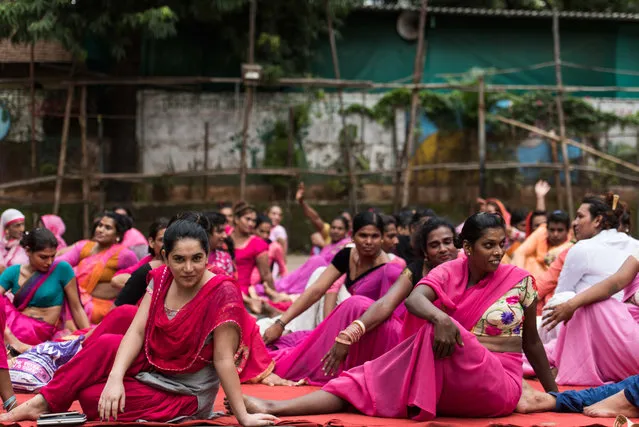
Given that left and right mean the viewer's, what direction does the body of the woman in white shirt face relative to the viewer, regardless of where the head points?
facing away from the viewer and to the left of the viewer

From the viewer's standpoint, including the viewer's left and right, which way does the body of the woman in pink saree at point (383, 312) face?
facing the viewer and to the left of the viewer

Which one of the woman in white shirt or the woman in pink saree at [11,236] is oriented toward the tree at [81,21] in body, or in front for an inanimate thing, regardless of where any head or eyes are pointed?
the woman in white shirt

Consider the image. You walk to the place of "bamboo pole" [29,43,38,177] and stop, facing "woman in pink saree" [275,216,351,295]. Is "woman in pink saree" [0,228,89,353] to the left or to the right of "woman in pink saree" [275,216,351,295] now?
right

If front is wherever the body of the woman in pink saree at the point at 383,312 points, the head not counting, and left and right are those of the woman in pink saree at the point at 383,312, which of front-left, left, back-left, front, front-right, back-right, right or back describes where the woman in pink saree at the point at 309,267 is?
back-right

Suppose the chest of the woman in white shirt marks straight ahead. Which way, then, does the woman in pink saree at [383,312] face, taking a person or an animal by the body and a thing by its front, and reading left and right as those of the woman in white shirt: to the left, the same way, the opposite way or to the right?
to the left

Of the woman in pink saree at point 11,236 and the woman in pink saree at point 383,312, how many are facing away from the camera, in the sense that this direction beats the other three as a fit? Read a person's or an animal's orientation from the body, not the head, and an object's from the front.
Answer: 0

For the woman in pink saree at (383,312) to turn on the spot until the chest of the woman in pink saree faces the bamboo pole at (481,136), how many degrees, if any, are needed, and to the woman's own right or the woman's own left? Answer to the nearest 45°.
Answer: approximately 135° to the woman's own right

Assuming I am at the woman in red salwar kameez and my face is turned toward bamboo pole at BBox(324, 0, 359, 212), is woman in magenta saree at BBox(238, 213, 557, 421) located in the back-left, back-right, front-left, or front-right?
front-right

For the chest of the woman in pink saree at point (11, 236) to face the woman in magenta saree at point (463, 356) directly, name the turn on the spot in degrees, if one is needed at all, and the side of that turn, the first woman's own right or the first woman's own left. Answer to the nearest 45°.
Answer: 0° — they already face them
